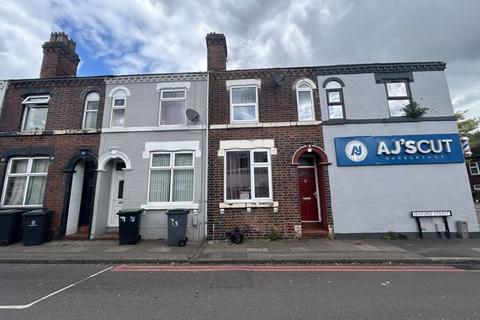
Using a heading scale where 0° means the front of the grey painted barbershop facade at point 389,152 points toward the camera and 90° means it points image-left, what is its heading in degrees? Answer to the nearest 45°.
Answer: approximately 0°

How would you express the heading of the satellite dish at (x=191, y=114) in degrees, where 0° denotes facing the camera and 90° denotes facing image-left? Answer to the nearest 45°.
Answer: approximately 315°

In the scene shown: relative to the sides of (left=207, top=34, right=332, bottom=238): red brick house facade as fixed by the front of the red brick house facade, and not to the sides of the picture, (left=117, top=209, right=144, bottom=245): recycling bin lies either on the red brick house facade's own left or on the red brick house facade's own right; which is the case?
on the red brick house facade's own right

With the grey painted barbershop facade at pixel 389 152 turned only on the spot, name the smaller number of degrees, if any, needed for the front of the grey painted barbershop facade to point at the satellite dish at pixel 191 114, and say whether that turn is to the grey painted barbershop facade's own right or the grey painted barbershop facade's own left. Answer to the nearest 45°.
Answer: approximately 45° to the grey painted barbershop facade's own right

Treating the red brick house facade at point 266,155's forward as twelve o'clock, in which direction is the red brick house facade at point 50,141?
the red brick house facade at point 50,141 is roughly at 3 o'clock from the red brick house facade at point 266,155.
